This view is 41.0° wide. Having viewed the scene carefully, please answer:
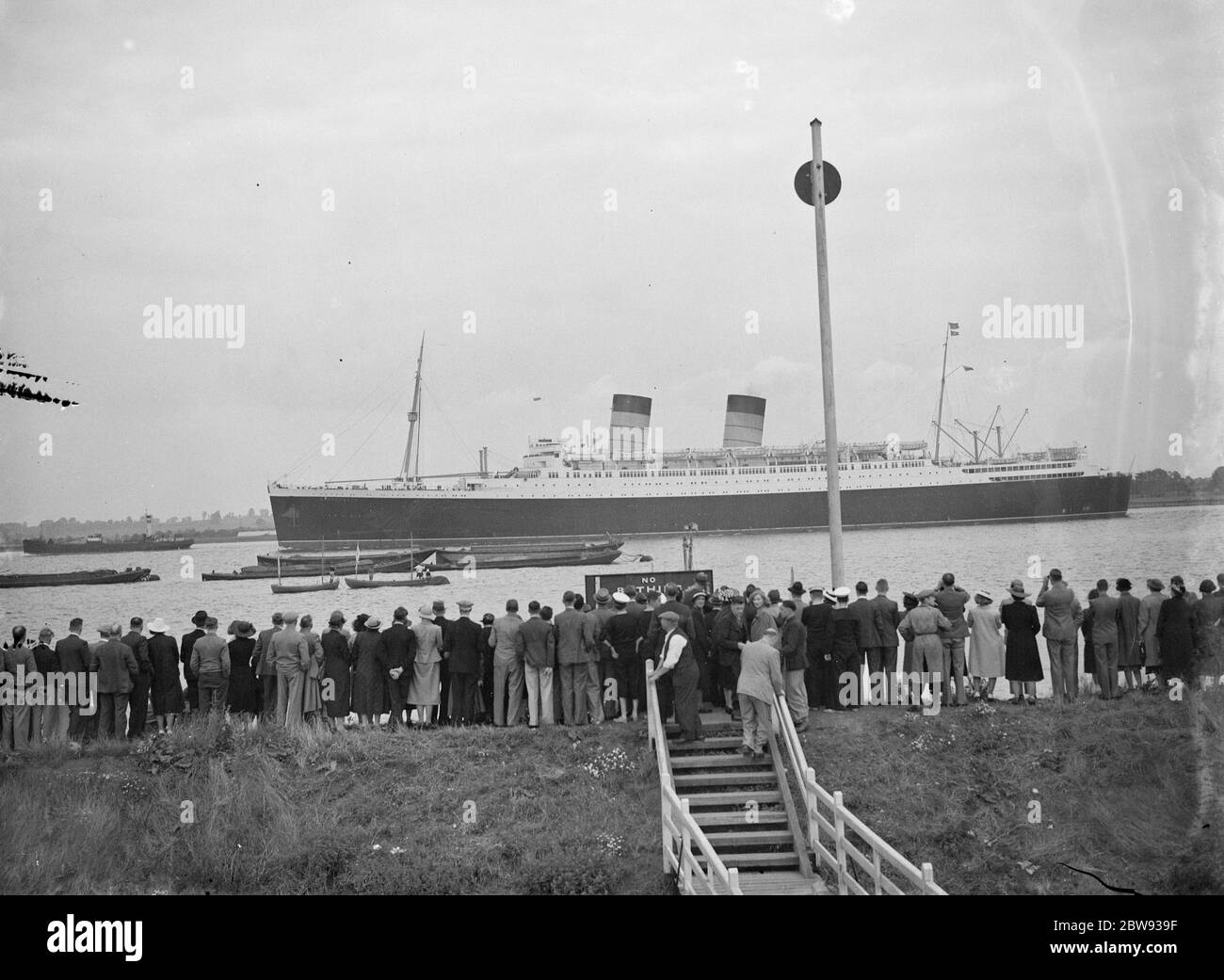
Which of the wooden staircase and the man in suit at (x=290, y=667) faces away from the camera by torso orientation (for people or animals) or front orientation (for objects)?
the man in suit

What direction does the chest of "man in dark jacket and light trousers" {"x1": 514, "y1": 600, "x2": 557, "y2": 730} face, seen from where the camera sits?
away from the camera

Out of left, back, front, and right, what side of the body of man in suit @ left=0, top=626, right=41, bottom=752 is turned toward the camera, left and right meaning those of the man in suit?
back

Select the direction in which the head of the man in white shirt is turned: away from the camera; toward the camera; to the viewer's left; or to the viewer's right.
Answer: to the viewer's left

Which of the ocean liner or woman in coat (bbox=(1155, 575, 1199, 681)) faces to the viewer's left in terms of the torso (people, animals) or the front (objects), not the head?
the ocean liner

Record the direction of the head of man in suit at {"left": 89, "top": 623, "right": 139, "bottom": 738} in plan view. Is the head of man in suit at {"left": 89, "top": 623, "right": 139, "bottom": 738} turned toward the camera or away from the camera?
away from the camera

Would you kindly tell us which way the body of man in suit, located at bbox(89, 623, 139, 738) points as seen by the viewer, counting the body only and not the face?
away from the camera

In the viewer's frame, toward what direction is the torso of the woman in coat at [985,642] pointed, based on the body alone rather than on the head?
away from the camera

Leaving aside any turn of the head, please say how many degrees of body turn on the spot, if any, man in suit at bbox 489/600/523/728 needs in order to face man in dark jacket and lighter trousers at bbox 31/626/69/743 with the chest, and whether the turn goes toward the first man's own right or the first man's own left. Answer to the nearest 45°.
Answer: approximately 90° to the first man's own left

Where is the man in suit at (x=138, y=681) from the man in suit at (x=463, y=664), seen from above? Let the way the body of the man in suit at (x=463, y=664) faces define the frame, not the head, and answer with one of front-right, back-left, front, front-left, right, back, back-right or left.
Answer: left

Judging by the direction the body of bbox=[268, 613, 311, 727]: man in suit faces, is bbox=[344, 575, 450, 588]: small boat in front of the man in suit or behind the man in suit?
in front

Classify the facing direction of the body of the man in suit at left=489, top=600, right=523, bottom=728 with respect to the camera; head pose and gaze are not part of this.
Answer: away from the camera

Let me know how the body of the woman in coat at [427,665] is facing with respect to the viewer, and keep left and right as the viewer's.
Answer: facing away from the viewer

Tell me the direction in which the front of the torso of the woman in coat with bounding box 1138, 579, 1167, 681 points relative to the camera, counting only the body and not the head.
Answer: away from the camera

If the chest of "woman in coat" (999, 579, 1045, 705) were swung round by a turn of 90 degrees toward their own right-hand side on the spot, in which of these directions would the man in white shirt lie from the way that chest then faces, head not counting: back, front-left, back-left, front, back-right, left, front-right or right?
back-right
